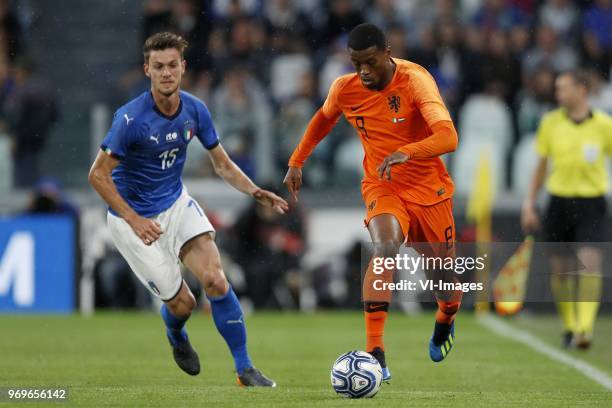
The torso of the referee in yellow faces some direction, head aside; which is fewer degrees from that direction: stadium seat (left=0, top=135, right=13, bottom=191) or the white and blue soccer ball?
the white and blue soccer ball

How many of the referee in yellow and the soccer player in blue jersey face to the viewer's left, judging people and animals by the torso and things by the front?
0

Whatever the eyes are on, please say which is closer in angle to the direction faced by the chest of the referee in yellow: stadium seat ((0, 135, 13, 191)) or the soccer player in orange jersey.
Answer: the soccer player in orange jersey

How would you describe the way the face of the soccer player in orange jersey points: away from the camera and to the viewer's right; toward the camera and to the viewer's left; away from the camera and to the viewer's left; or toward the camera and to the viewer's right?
toward the camera and to the viewer's left

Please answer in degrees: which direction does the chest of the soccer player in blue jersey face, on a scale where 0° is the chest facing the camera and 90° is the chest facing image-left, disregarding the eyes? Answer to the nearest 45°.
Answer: approximately 315°

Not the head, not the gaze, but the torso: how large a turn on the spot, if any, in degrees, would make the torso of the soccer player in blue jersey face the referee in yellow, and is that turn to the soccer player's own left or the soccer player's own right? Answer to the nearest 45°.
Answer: approximately 90° to the soccer player's own left

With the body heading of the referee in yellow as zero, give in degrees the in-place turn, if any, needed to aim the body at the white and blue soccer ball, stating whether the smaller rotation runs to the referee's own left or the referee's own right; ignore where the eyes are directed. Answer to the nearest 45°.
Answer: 0° — they already face it

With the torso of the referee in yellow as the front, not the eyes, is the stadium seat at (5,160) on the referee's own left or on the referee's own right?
on the referee's own right

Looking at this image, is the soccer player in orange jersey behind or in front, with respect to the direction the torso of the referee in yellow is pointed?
in front

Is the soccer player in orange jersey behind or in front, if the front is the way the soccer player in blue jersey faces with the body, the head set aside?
in front
